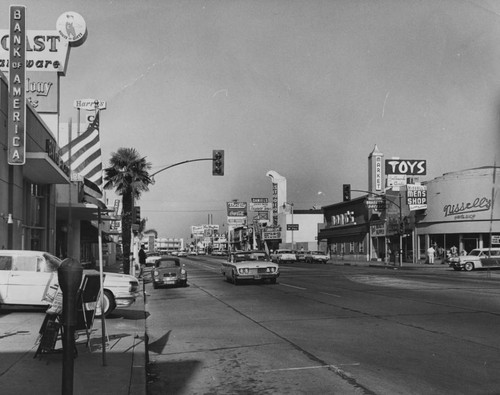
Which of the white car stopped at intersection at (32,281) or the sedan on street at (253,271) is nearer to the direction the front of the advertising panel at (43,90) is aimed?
the white car stopped at intersection

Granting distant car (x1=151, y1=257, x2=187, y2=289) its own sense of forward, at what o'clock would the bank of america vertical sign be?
The bank of america vertical sign is roughly at 1 o'clock from the distant car.

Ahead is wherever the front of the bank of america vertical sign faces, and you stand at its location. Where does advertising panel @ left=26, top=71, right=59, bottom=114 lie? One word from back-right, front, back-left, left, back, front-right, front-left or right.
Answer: back

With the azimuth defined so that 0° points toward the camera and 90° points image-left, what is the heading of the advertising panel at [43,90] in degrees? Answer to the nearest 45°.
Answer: approximately 0°

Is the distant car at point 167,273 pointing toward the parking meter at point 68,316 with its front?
yes

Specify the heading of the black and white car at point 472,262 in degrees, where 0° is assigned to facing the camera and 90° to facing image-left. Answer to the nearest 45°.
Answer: approximately 45°

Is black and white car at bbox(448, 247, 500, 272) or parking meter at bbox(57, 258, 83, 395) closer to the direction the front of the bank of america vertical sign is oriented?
the parking meter

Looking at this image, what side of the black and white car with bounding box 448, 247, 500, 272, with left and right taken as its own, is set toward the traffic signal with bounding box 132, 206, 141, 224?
front

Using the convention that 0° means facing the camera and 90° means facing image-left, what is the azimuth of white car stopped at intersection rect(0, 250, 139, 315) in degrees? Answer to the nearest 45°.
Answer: approximately 270°
